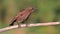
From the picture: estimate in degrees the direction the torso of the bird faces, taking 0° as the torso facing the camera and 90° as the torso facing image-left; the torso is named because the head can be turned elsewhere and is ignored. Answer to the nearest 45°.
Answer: approximately 270°
